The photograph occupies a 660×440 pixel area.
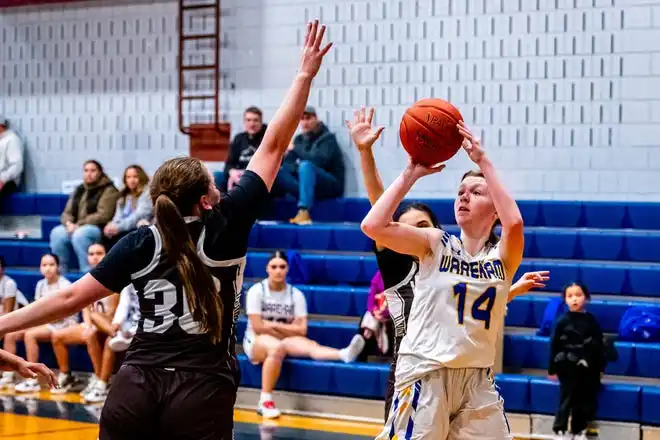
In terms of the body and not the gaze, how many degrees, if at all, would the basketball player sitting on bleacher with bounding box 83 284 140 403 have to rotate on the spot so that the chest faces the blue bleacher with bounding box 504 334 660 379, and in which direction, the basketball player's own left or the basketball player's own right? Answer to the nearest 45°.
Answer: approximately 90° to the basketball player's own left

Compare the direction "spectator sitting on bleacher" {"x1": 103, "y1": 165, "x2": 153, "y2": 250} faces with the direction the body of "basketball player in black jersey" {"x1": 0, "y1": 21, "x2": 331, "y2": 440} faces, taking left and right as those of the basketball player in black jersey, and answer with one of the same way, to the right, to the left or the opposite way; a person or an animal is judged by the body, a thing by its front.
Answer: the opposite way

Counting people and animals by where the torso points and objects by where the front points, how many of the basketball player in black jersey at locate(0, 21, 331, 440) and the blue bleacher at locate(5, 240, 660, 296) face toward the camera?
1

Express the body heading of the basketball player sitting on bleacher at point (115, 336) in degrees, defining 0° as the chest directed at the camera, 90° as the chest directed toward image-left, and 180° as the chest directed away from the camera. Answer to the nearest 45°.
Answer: approximately 45°

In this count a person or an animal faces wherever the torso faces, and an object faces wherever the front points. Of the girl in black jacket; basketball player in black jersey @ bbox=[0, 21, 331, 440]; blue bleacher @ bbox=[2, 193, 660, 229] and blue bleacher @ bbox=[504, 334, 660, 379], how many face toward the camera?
3

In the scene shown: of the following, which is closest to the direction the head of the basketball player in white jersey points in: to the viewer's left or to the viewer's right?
to the viewer's left

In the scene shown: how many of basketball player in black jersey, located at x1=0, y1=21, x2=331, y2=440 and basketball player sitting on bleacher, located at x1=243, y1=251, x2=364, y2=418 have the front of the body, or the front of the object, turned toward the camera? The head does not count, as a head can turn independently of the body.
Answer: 1

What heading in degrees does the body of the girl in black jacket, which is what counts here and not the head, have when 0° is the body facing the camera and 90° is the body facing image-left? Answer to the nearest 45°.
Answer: approximately 0°
